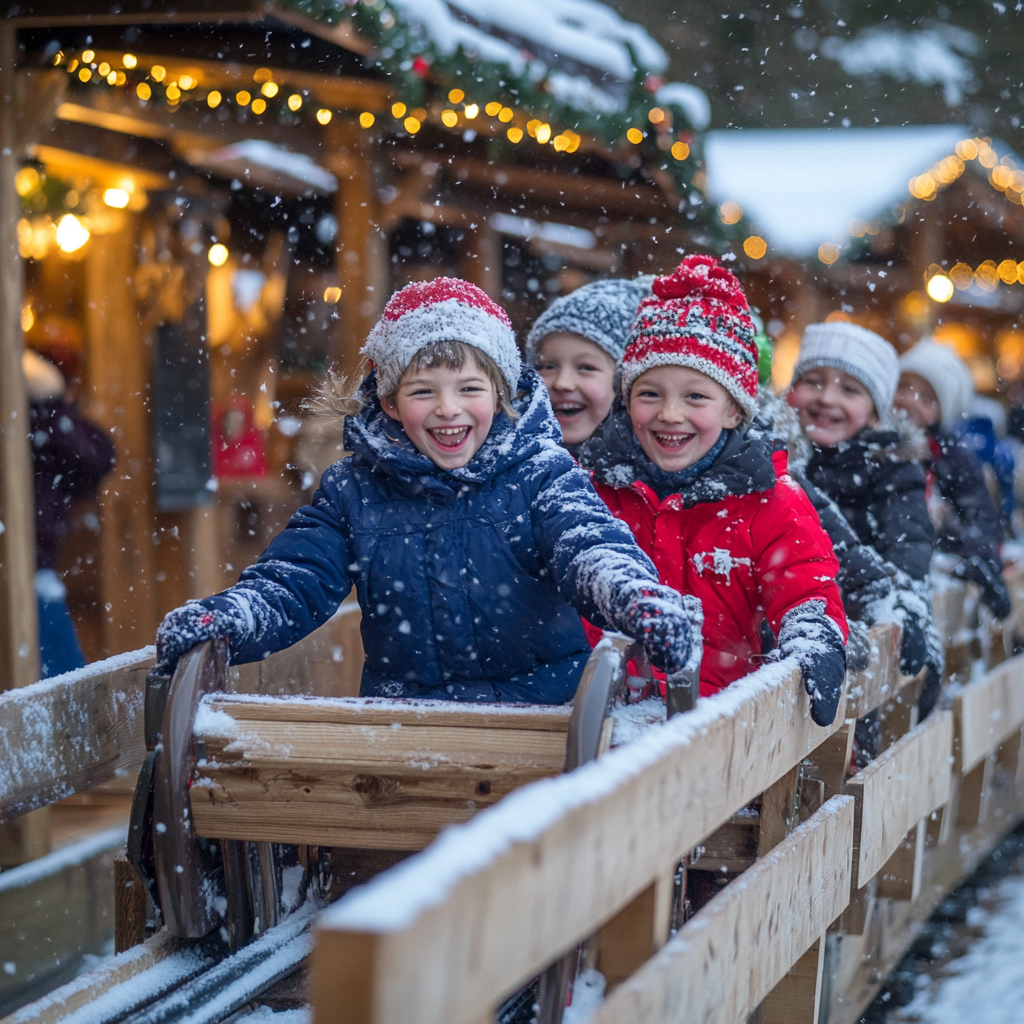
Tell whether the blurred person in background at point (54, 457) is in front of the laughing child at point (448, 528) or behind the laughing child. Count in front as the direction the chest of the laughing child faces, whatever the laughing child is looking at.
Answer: behind

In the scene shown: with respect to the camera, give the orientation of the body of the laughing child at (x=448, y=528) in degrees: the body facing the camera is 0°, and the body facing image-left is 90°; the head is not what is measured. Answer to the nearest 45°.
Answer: approximately 0°

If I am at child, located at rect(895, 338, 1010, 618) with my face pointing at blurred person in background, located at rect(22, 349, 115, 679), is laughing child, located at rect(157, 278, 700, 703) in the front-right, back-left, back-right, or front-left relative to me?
front-left

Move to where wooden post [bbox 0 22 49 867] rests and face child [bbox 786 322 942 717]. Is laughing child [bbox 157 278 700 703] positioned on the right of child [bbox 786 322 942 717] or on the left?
right

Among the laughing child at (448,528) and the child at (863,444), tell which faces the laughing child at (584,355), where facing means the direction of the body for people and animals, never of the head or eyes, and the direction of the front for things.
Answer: the child

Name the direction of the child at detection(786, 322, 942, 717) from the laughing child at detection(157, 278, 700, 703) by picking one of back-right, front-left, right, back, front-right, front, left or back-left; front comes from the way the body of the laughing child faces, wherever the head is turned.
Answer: back-left

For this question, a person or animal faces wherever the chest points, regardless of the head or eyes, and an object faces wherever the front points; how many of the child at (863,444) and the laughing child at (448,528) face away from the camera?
0
